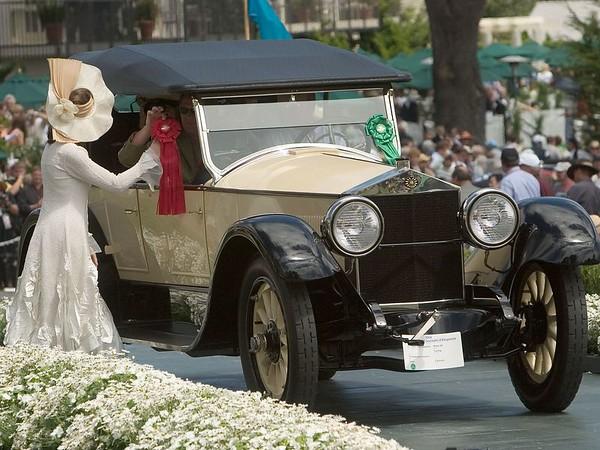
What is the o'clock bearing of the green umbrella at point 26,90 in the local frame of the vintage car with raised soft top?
The green umbrella is roughly at 7 o'clock from the vintage car with raised soft top.

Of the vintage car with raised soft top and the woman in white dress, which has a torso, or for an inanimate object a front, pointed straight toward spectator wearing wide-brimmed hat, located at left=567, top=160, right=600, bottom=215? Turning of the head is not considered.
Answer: the woman in white dress

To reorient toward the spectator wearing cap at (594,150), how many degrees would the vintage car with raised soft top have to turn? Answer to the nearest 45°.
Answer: approximately 135° to its left

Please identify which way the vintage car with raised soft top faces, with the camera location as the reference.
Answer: facing the viewer and to the right of the viewer

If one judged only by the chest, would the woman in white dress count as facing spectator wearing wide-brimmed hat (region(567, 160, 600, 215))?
yes

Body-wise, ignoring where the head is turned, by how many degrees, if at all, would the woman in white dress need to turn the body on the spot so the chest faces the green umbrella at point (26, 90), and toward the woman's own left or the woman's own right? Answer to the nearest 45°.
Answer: approximately 45° to the woman's own left

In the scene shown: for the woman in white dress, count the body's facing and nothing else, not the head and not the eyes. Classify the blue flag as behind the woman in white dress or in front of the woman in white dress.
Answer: in front

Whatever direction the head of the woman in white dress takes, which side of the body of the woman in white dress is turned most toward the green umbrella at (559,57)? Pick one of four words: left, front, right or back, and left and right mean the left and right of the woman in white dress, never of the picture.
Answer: front

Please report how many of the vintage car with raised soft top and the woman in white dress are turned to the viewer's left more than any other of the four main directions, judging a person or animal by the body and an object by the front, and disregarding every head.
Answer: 0

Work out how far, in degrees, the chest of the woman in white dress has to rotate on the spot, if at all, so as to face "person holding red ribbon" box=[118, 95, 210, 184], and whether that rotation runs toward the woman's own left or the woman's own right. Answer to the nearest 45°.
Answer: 0° — they already face them

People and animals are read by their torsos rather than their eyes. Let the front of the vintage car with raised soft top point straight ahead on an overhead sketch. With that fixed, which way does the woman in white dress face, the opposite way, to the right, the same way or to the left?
to the left

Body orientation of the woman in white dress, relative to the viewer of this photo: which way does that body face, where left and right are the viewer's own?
facing away from the viewer and to the right of the viewer

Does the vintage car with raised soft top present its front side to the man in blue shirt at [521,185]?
no

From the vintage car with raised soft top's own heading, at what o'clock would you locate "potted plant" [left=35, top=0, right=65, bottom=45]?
The potted plant is roughly at 7 o'clock from the vintage car with raised soft top.

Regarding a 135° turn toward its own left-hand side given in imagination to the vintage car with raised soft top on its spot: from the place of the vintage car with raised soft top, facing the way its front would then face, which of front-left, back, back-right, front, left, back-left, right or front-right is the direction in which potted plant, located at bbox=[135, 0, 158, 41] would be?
front
